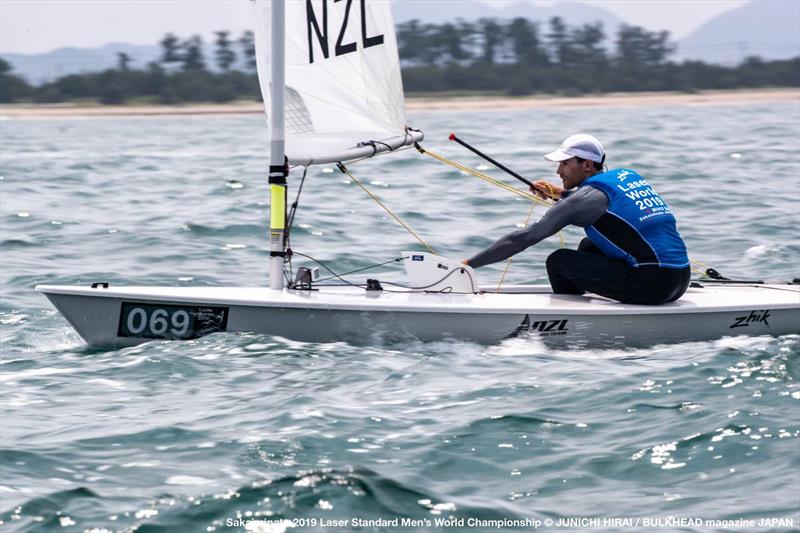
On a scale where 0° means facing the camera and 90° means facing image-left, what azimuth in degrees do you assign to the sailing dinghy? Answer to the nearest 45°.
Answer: approximately 90°

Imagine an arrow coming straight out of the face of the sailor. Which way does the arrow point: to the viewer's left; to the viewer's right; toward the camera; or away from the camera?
to the viewer's left
